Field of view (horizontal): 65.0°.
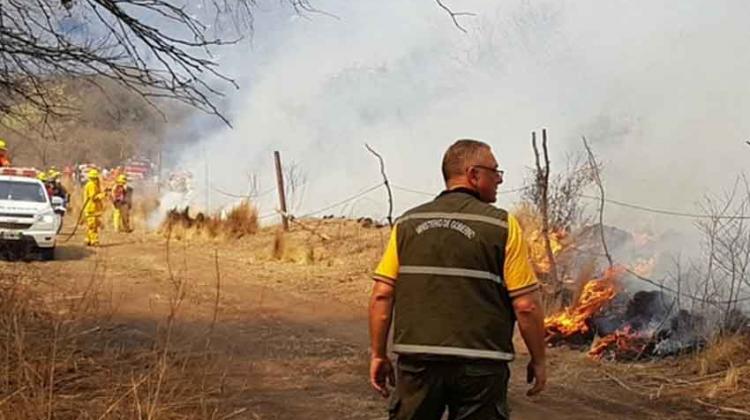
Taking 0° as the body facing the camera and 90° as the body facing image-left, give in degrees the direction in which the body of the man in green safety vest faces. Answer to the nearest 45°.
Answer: approximately 180°

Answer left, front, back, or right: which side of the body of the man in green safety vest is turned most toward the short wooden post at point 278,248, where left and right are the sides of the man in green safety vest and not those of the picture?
front

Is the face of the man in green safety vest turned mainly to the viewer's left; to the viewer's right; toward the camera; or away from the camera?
to the viewer's right

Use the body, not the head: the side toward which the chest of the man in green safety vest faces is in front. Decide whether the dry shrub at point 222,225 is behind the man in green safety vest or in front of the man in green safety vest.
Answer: in front

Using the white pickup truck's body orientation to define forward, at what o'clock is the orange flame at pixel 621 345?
The orange flame is roughly at 11 o'clock from the white pickup truck.

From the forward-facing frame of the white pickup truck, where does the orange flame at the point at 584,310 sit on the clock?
The orange flame is roughly at 11 o'clock from the white pickup truck.

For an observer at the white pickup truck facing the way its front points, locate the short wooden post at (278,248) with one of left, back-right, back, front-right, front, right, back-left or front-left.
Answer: left

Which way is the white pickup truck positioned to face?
toward the camera

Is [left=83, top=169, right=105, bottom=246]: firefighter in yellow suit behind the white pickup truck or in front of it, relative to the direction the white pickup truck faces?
behind

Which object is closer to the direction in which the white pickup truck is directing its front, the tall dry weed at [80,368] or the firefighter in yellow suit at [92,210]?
the tall dry weed

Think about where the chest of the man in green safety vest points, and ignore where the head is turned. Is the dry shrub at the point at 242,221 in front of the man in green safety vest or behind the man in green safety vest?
in front

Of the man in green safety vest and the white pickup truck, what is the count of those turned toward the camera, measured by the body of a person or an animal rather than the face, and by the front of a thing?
1
